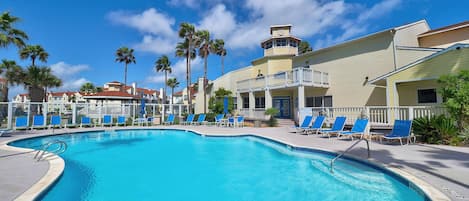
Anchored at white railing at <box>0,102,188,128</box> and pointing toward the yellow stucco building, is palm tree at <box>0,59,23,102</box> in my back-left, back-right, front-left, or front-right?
back-left

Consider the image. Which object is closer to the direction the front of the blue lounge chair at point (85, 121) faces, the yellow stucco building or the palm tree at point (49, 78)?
the yellow stucco building

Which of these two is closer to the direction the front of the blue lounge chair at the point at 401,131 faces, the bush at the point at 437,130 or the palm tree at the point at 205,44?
the palm tree

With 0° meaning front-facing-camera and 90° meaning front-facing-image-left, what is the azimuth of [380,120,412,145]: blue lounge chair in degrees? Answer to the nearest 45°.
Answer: approximately 45°

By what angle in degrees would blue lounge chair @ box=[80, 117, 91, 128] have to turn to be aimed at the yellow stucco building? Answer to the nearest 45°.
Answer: approximately 45° to its left

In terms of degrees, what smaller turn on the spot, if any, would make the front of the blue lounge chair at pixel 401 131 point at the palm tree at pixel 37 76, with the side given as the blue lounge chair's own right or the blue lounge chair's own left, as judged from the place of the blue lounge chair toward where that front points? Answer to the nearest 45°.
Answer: approximately 45° to the blue lounge chair's own right

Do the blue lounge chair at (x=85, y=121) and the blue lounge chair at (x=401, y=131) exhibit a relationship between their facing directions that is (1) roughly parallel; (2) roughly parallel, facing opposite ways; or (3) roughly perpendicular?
roughly perpendicular

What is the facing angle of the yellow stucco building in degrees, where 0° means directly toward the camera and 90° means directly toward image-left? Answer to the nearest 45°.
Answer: approximately 45°

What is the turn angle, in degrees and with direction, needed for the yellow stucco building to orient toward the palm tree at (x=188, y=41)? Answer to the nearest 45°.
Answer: approximately 45° to its right

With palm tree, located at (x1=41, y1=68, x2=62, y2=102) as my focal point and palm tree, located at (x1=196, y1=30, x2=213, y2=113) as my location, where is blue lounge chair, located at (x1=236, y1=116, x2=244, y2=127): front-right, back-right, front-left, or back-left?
back-left
